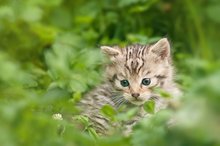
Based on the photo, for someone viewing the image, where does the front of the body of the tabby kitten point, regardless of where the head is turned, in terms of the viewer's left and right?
facing the viewer and to the right of the viewer
